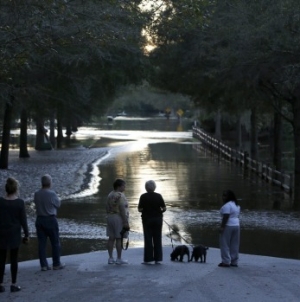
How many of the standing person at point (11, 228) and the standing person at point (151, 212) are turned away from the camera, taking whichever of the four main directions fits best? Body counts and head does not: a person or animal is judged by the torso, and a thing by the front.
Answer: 2

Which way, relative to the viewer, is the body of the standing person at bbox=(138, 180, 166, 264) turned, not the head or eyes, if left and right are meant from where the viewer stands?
facing away from the viewer

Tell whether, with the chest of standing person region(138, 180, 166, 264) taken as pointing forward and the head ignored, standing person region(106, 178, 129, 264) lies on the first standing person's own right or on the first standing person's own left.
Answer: on the first standing person's own left

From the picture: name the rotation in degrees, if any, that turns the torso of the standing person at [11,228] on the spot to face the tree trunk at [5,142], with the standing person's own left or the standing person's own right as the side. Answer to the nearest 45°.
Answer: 0° — they already face it

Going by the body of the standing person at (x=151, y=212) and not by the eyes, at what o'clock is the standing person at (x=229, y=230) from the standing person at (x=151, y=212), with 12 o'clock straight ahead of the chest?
the standing person at (x=229, y=230) is roughly at 3 o'clock from the standing person at (x=151, y=212).

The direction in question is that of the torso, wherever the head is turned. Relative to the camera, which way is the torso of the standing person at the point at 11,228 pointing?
away from the camera

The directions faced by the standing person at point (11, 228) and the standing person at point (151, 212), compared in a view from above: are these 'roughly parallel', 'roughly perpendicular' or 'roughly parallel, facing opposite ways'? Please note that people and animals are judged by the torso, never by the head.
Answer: roughly parallel

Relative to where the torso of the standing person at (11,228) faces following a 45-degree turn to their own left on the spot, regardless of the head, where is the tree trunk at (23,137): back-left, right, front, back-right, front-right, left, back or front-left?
front-right

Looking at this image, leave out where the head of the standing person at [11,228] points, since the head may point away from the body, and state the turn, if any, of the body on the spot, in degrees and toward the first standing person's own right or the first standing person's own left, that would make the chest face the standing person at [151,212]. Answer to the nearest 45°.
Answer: approximately 45° to the first standing person's own right

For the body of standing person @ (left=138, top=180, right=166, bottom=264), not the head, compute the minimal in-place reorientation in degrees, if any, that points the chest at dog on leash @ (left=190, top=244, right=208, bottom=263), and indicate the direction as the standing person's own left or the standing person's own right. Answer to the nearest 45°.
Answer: approximately 45° to the standing person's own right
